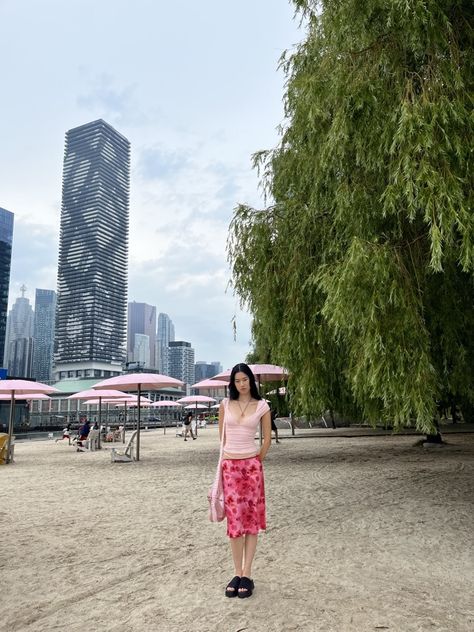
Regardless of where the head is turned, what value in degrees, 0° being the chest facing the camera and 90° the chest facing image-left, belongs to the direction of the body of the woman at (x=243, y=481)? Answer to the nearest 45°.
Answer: approximately 0°
